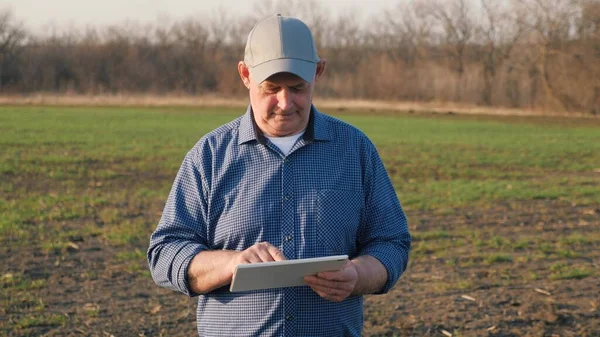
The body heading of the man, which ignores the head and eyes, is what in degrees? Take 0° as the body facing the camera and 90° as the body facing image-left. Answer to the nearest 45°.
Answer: approximately 0°
